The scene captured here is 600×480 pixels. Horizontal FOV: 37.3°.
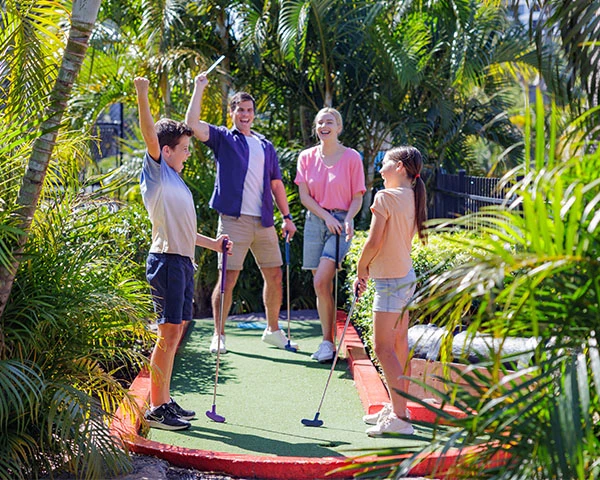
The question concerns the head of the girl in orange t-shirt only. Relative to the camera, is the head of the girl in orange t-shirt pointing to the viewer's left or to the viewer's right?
to the viewer's left

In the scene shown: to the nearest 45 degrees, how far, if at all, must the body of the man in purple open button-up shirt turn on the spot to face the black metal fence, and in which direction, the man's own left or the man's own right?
approximately 90° to the man's own left

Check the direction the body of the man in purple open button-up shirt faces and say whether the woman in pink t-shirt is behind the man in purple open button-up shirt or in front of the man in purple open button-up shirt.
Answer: in front

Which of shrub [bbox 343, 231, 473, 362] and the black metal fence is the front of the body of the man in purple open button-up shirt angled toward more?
the shrub

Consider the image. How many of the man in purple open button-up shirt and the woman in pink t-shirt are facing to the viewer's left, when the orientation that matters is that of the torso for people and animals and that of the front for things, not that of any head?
0

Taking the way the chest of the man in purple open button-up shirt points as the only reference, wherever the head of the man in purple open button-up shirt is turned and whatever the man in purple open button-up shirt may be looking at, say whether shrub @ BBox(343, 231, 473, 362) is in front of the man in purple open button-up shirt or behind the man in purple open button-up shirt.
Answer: in front

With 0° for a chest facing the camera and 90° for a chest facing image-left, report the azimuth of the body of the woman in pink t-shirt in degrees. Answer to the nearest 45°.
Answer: approximately 0°

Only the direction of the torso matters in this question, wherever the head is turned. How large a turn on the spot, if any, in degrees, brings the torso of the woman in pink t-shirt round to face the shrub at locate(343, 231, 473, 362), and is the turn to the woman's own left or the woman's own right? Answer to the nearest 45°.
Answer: approximately 90° to the woman's own left

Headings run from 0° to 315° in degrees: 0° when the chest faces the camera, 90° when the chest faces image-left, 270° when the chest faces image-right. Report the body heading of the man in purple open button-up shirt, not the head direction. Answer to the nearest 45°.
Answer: approximately 315°

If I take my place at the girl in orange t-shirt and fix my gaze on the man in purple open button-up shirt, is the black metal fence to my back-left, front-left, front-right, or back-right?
front-right

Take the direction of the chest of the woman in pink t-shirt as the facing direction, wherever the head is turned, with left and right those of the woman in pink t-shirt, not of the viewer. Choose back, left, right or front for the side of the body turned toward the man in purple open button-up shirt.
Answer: right
